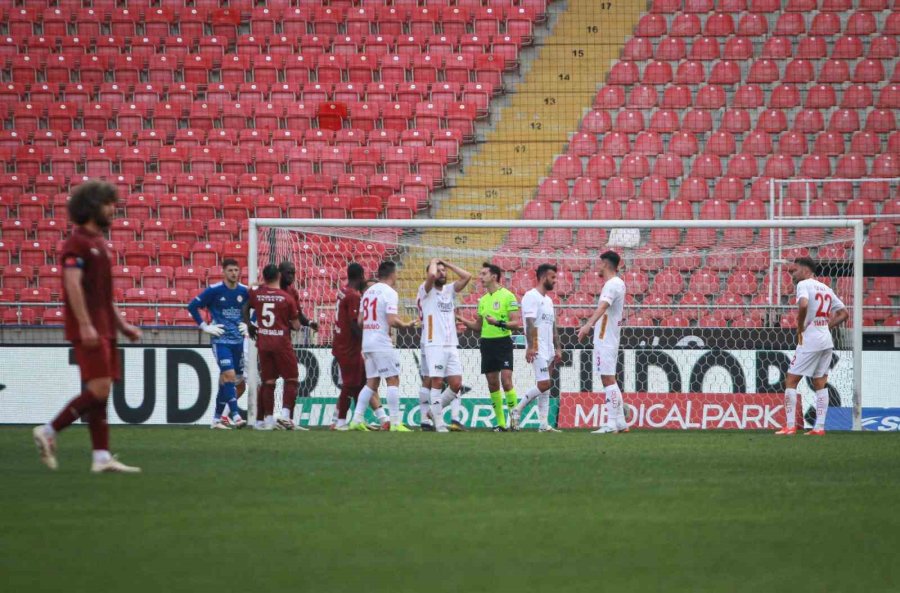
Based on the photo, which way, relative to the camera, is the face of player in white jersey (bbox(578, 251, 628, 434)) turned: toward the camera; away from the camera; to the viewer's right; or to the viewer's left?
to the viewer's left

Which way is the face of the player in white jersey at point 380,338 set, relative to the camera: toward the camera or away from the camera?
away from the camera

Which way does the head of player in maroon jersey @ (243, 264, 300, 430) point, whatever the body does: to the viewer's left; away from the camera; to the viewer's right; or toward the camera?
away from the camera

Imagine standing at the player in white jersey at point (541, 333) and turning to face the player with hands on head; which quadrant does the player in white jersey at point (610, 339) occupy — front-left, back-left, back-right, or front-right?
back-left

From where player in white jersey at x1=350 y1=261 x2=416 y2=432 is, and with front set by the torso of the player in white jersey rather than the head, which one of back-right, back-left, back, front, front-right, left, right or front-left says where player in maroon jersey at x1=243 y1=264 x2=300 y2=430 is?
back-left

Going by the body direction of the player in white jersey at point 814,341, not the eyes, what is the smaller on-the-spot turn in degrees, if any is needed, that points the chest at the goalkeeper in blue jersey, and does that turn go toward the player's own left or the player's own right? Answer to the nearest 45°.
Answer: approximately 45° to the player's own left

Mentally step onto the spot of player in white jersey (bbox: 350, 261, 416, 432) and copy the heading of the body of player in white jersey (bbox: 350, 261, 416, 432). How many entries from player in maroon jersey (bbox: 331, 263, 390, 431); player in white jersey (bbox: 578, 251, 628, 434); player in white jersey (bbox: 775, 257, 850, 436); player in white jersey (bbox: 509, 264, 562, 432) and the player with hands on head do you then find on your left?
1

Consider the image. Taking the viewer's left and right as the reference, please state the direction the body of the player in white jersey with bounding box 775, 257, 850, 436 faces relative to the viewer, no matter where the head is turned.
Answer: facing away from the viewer and to the left of the viewer

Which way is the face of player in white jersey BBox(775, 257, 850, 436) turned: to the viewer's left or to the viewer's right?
to the viewer's left

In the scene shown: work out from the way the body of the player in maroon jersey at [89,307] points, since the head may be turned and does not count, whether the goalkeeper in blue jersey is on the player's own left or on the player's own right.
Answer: on the player's own left

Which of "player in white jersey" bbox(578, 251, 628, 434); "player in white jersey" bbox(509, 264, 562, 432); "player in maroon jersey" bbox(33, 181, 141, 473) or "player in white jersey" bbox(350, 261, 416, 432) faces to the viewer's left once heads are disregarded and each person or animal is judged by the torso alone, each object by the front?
"player in white jersey" bbox(578, 251, 628, 434)

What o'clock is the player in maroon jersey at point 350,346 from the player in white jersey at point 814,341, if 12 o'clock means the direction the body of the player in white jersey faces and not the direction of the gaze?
The player in maroon jersey is roughly at 10 o'clock from the player in white jersey.

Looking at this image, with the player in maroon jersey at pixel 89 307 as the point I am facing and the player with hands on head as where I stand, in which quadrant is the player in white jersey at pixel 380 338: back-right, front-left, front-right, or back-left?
front-right
